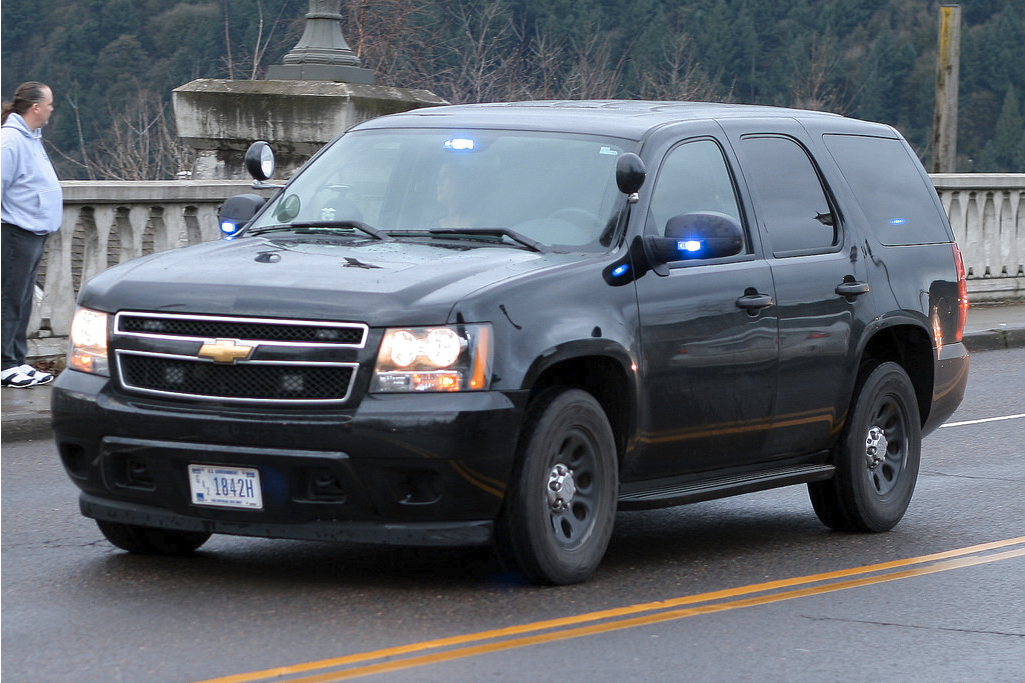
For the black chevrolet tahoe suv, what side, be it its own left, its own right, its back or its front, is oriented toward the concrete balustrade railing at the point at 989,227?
back

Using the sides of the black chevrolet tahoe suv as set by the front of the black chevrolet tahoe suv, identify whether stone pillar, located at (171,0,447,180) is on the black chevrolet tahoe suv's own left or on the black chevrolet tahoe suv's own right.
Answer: on the black chevrolet tahoe suv's own right

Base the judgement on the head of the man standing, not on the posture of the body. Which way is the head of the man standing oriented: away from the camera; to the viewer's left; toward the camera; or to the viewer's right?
to the viewer's right

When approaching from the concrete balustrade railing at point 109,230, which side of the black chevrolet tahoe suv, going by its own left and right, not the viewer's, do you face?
right

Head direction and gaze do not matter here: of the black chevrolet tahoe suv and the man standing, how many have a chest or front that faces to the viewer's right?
1

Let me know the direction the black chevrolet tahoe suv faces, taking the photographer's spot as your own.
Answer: facing the viewer and to the left of the viewer

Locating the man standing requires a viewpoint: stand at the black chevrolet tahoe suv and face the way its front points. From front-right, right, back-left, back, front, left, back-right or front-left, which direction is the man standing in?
right

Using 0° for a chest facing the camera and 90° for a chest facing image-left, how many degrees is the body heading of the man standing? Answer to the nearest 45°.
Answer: approximately 270°

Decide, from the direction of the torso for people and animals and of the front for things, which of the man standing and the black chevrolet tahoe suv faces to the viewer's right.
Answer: the man standing

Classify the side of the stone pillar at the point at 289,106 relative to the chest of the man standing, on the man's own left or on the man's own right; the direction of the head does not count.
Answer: on the man's own left
